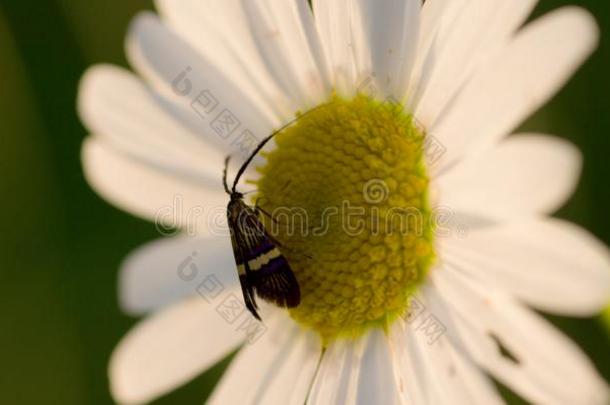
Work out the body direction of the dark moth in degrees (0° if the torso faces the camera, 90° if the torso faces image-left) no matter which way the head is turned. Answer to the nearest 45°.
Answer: approximately 180°
